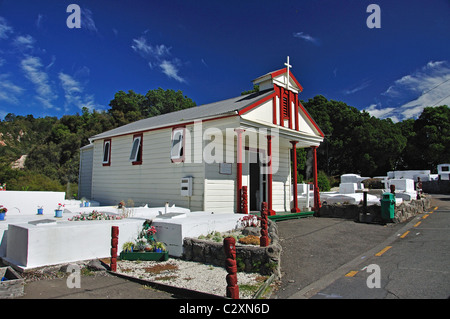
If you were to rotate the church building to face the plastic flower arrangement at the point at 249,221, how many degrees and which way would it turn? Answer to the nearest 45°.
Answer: approximately 45° to its right

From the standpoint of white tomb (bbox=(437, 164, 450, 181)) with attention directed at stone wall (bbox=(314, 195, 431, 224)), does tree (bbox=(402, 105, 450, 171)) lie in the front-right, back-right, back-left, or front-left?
back-right

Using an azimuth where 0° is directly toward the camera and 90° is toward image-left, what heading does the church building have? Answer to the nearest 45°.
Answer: approximately 315°

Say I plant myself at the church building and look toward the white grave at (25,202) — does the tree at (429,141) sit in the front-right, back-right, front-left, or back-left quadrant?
back-right

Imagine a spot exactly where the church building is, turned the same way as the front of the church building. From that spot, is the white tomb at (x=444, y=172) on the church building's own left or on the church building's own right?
on the church building's own left

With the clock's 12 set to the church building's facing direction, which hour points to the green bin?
The green bin is roughly at 11 o'clock from the church building.

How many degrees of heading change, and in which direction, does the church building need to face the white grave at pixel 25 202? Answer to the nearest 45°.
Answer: approximately 135° to its right

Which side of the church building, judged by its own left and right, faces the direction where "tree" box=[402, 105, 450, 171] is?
left
